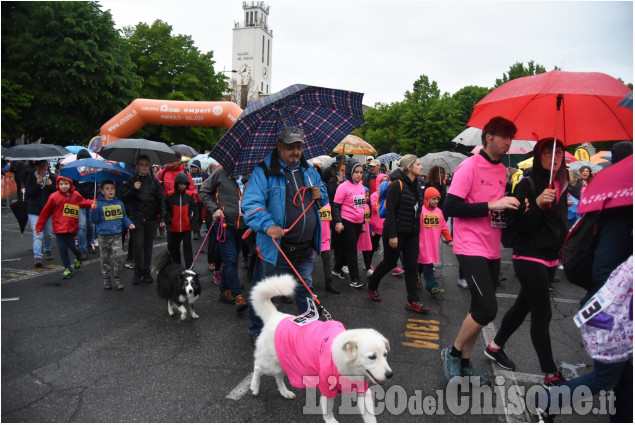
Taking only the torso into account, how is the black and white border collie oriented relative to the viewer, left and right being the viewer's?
facing the viewer and to the right of the viewer

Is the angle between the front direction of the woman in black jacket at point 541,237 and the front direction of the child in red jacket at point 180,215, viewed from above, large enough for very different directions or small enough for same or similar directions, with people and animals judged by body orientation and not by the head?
same or similar directions

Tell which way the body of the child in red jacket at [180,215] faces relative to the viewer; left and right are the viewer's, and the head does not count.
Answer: facing the viewer

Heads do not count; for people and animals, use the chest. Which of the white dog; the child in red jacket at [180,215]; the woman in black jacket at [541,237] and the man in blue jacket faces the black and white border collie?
the child in red jacket

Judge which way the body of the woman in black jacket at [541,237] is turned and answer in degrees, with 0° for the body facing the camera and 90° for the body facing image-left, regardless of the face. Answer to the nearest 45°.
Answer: approximately 315°

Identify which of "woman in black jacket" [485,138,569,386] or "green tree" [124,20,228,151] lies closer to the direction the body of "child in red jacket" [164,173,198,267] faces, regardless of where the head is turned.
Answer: the woman in black jacket

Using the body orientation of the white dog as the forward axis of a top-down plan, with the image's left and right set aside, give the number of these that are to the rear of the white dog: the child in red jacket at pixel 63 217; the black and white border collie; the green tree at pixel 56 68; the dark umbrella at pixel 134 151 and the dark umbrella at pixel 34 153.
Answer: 5

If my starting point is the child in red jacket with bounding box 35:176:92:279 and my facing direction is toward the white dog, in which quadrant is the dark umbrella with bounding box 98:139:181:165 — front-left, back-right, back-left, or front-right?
front-left

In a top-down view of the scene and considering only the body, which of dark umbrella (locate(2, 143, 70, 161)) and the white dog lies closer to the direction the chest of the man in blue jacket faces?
the white dog

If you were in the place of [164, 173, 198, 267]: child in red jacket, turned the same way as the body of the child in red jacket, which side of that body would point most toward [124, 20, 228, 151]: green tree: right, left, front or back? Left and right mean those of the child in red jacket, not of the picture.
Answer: back

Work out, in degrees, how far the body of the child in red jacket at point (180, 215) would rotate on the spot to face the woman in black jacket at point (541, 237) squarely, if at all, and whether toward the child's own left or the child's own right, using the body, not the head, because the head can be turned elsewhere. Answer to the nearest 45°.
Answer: approximately 45° to the child's own left

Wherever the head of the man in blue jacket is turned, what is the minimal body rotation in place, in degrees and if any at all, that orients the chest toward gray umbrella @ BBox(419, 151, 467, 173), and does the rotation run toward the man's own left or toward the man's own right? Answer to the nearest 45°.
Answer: approximately 90° to the man's own left

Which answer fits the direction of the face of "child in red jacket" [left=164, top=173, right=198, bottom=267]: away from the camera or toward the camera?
toward the camera

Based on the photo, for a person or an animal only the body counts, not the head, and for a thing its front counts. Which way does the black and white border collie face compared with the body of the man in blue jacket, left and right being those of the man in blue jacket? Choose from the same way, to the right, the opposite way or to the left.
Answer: the same way

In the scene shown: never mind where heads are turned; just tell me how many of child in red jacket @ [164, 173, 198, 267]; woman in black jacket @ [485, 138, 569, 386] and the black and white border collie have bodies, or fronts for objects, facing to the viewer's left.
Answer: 0

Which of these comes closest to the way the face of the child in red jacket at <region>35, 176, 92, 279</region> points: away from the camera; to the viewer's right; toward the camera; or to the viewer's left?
toward the camera
